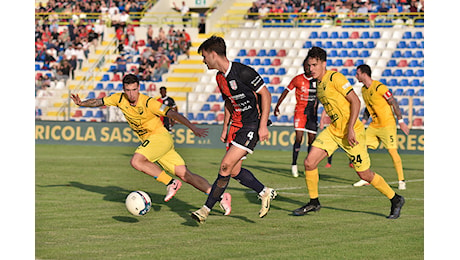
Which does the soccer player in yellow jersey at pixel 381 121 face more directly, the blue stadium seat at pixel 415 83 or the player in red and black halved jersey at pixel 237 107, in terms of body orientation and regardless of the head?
the player in red and black halved jersey

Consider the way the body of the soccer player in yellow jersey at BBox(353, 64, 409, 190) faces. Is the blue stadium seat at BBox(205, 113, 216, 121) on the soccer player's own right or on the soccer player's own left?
on the soccer player's own right

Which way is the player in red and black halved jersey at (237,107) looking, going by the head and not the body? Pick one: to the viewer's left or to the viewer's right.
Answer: to the viewer's left

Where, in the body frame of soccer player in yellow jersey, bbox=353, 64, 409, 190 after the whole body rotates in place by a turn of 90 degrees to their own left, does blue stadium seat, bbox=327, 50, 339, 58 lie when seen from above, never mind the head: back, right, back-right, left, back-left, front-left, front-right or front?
back-left

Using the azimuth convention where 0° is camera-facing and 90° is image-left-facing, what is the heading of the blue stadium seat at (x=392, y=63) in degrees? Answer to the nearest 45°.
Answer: approximately 0°

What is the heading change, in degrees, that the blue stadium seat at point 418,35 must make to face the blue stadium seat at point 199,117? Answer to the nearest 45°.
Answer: approximately 45° to its right

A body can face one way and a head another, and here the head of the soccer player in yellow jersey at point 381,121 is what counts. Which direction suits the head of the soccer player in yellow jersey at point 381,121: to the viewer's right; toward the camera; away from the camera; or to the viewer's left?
to the viewer's left

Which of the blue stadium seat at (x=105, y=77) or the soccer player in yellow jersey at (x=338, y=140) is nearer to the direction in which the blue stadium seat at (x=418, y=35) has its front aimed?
the soccer player in yellow jersey
